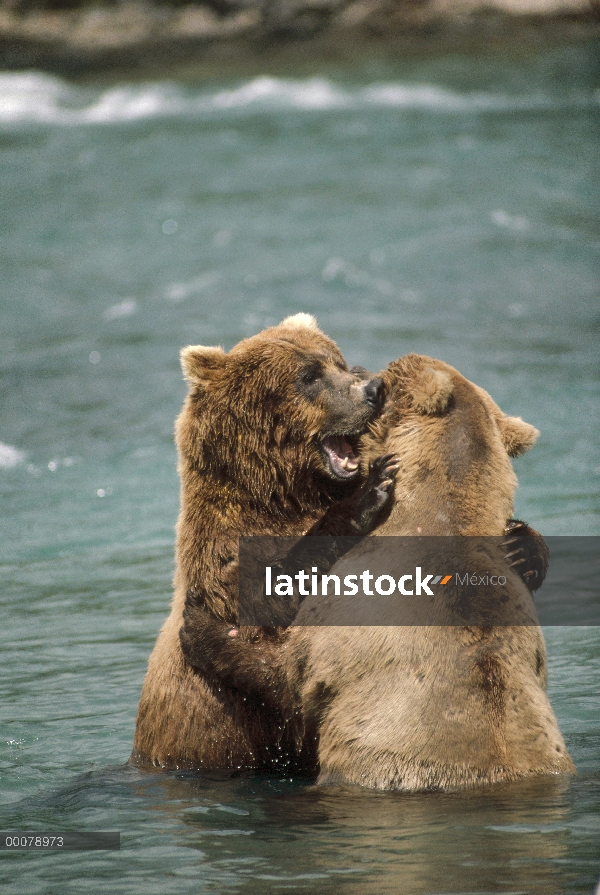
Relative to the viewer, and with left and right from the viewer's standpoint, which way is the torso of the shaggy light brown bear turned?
facing away from the viewer and to the left of the viewer

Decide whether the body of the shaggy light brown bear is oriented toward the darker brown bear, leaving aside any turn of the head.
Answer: yes

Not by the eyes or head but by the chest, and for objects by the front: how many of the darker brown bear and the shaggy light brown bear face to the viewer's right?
1

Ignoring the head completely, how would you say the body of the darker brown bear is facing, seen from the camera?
to the viewer's right
